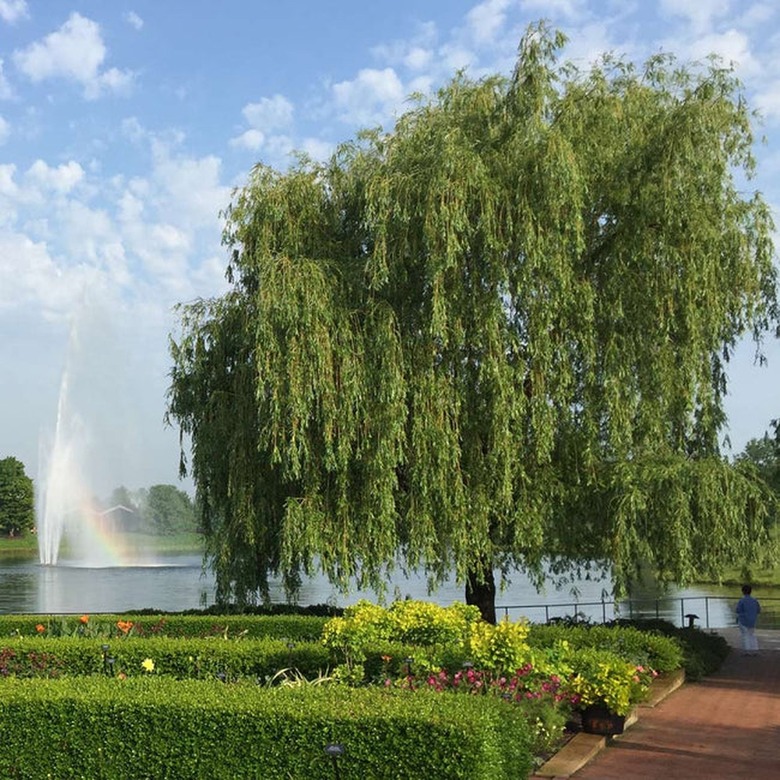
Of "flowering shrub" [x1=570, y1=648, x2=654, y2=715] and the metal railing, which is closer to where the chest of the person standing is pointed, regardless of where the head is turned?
the metal railing

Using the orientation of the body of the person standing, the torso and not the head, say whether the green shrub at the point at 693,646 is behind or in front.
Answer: behind

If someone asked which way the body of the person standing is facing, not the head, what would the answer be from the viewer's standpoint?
away from the camera

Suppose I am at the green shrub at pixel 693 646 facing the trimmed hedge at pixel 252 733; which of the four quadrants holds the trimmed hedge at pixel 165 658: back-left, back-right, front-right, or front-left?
front-right

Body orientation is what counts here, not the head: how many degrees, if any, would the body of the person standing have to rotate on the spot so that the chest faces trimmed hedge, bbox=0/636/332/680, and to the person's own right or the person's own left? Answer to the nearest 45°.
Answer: approximately 135° to the person's own left

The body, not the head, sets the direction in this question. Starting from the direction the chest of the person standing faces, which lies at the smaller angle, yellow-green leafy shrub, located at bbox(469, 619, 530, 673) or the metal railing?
the metal railing

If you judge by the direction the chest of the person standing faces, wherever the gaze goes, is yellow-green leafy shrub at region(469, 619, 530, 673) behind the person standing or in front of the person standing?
behind

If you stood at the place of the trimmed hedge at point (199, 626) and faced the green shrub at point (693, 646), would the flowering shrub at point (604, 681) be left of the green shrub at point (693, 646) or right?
right

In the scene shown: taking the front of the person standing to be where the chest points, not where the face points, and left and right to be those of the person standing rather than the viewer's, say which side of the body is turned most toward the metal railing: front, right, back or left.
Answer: front
